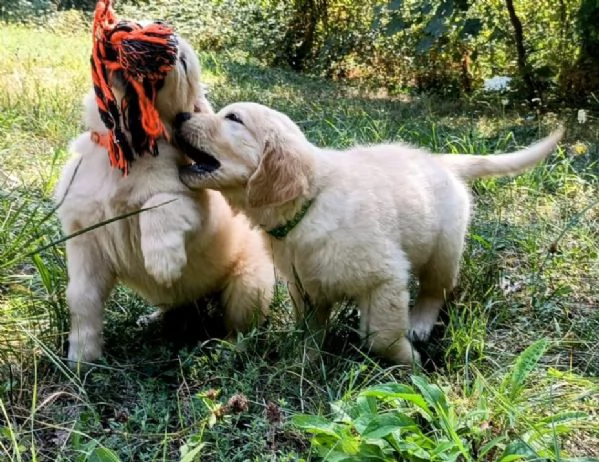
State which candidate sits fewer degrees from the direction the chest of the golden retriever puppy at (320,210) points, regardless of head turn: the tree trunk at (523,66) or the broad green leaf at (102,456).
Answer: the broad green leaf

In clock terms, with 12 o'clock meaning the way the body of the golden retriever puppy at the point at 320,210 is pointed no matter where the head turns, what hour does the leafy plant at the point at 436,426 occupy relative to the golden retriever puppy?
The leafy plant is roughly at 8 o'clock from the golden retriever puppy.

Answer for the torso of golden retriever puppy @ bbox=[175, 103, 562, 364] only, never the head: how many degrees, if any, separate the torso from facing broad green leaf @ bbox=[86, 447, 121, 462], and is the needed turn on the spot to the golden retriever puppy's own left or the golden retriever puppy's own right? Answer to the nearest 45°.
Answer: approximately 90° to the golden retriever puppy's own left

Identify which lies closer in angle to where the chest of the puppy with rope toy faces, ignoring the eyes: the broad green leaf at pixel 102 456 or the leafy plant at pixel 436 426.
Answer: the broad green leaf

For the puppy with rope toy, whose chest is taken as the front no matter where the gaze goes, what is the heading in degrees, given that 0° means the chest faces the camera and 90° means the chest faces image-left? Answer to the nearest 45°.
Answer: approximately 45°

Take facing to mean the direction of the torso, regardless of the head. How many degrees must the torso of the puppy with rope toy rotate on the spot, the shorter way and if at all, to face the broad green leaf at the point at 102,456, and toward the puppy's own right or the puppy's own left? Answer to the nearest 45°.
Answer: approximately 45° to the puppy's own left

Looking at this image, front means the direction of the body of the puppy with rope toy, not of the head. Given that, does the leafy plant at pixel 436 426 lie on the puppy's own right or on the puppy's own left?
on the puppy's own left

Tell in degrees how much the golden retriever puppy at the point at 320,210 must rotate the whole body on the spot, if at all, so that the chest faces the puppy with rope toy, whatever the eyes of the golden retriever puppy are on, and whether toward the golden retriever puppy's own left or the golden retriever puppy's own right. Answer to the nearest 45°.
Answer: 0° — it already faces it

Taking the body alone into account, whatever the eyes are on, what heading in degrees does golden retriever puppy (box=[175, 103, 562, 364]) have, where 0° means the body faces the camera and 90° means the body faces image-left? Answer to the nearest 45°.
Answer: approximately 90°

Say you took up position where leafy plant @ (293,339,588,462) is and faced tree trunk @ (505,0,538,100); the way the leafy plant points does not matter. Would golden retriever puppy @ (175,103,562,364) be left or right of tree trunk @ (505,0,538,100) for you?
left

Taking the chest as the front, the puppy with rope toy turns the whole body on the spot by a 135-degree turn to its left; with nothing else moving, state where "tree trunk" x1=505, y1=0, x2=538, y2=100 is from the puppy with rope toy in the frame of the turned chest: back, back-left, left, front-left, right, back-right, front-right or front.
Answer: front-left

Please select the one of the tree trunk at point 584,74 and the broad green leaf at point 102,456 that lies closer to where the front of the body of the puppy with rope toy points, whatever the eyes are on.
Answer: the broad green leaf

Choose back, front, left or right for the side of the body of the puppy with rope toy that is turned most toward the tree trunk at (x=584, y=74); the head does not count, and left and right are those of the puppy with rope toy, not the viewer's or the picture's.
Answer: back
